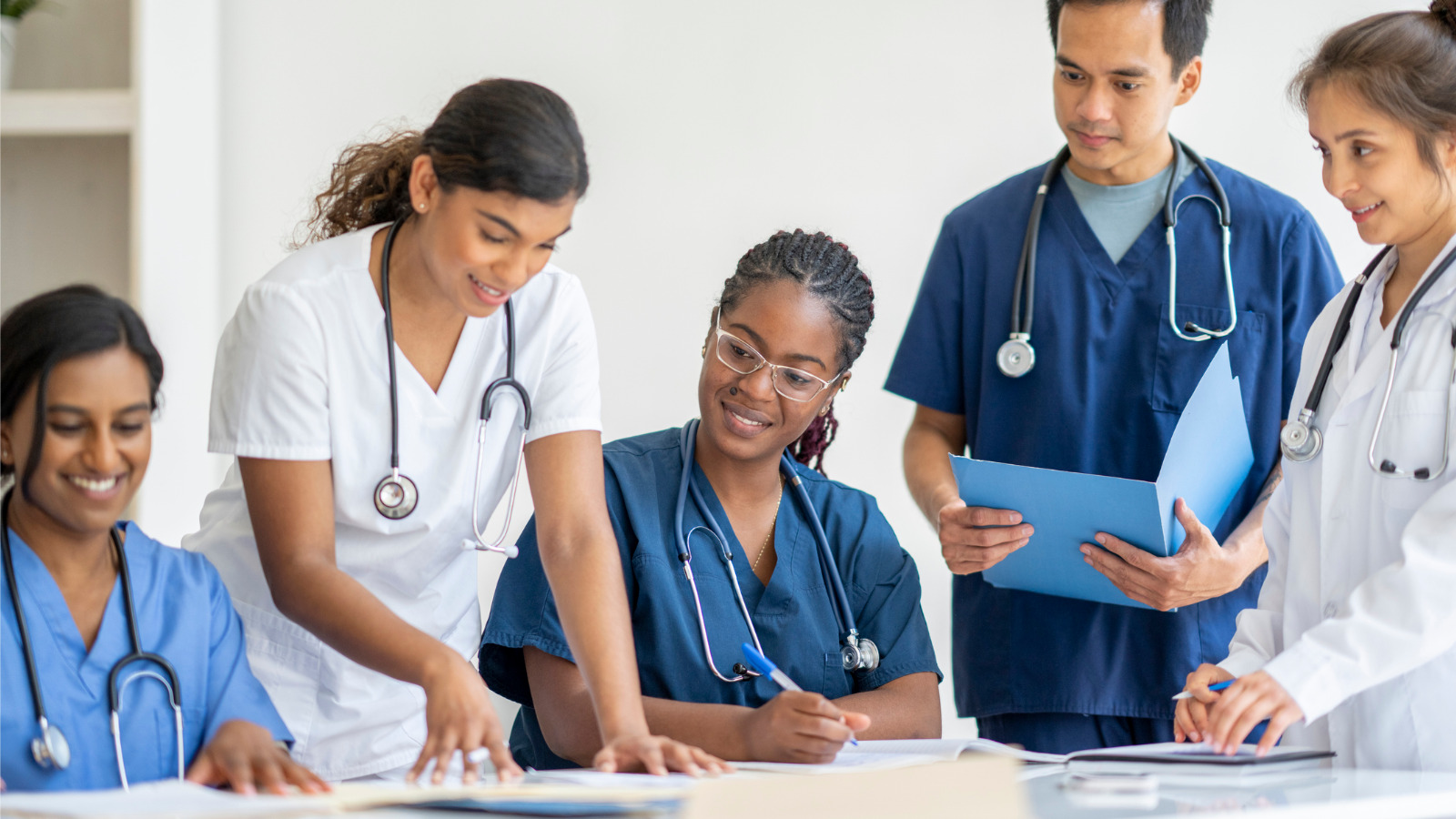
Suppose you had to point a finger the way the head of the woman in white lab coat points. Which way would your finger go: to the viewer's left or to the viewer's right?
to the viewer's left

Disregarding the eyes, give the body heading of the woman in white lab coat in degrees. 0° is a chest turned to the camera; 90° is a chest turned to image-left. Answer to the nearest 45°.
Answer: approximately 45°

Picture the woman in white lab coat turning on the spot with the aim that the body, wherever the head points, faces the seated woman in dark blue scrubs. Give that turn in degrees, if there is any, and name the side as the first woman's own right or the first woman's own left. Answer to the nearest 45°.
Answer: approximately 45° to the first woman's own right

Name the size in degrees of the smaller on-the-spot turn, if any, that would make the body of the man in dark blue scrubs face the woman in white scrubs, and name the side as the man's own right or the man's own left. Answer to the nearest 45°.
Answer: approximately 45° to the man's own right

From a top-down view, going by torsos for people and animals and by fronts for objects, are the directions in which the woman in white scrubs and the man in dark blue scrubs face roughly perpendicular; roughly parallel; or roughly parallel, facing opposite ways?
roughly parallel

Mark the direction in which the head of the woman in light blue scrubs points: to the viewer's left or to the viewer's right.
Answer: to the viewer's right

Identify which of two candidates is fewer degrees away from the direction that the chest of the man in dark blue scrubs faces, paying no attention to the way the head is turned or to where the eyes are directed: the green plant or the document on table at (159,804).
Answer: the document on table

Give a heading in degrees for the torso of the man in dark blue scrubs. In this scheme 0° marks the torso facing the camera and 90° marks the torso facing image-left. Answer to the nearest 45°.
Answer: approximately 0°

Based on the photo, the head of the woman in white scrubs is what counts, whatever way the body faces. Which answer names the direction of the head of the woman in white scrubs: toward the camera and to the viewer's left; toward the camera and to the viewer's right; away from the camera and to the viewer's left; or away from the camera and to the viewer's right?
toward the camera and to the viewer's right
